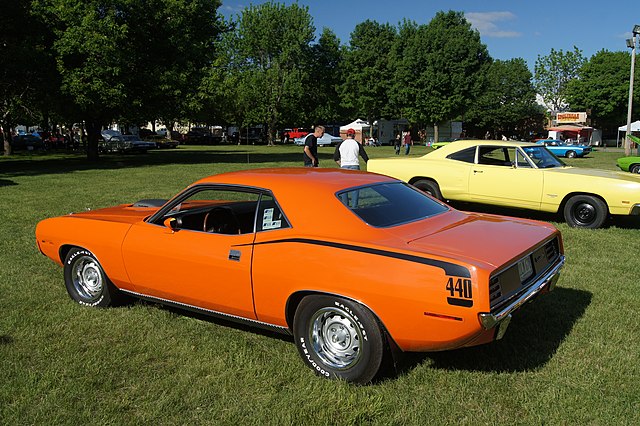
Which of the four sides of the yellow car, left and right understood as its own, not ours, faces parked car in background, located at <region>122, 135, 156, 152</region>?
back

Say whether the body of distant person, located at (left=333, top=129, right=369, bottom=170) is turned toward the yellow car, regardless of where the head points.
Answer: no

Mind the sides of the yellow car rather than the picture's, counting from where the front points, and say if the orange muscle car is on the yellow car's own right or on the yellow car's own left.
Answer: on the yellow car's own right

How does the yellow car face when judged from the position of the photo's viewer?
facing the viewer and to the right of the viewer

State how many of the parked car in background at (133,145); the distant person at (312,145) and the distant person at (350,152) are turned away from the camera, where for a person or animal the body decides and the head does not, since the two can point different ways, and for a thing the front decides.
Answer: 1

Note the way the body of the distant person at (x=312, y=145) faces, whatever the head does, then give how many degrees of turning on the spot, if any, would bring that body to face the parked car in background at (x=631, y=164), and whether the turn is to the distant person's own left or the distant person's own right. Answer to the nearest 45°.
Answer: approximately 45° to the distant person's own left

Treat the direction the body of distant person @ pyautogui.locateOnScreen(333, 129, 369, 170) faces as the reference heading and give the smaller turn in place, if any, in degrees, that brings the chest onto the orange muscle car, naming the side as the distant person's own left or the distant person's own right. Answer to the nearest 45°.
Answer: approximately 180°

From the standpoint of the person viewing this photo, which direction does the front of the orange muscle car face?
facing away from the viewer and to the left of the viewer

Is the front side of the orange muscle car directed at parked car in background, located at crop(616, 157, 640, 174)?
no

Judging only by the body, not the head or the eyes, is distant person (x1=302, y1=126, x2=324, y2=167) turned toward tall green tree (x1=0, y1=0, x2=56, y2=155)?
no

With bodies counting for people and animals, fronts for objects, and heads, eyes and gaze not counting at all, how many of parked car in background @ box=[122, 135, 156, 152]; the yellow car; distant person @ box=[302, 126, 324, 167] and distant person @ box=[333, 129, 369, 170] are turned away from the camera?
1

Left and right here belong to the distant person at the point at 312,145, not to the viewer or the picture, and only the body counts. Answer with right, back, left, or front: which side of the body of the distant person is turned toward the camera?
right

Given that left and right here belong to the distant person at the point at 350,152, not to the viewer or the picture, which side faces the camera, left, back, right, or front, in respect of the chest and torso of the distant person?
back

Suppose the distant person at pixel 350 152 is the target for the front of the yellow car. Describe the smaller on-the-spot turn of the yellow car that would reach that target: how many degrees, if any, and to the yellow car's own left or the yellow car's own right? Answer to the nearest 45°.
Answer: approximately 135° to the yellow car's own right

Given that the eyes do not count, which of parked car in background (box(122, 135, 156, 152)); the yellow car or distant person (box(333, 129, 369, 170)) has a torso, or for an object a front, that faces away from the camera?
the distant person
